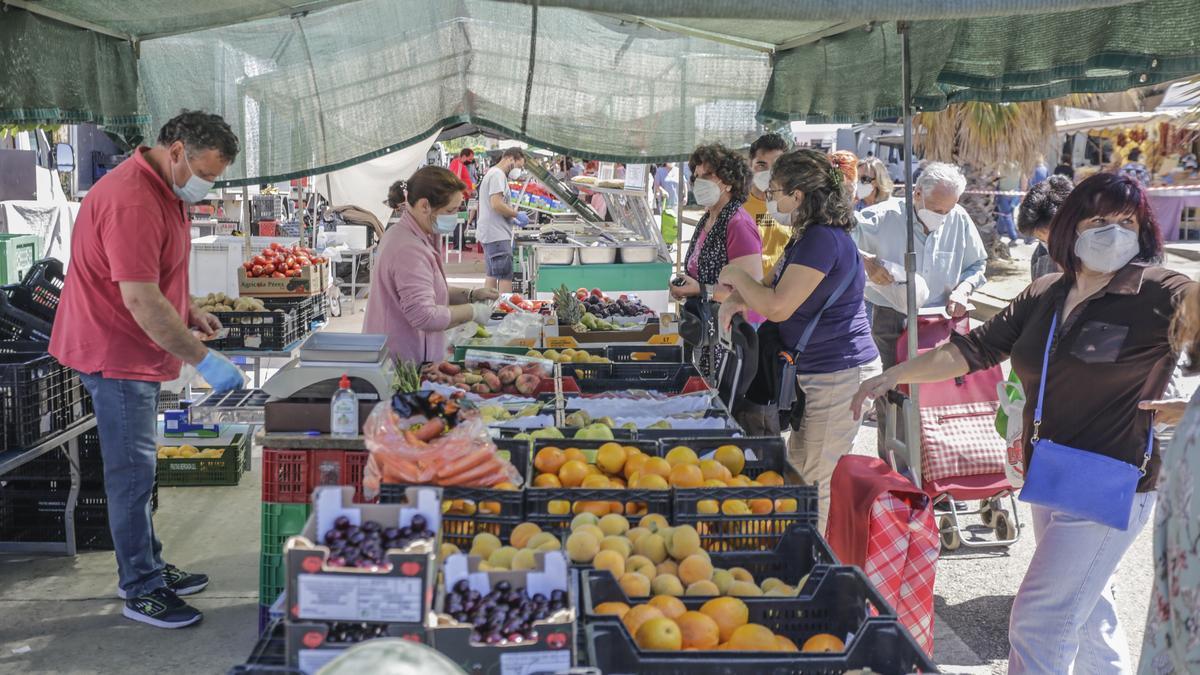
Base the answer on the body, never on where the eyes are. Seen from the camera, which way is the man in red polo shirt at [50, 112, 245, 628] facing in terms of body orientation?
to the viewer's right

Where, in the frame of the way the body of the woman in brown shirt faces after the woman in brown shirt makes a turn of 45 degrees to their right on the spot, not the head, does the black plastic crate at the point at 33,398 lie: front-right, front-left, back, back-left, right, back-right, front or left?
front

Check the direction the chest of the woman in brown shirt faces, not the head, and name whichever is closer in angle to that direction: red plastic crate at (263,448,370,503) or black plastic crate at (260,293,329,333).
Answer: the red plastic crate

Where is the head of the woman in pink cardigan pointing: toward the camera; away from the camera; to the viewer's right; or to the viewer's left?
to the viewer's right

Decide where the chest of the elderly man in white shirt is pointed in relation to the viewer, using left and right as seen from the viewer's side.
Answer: facing the viewer

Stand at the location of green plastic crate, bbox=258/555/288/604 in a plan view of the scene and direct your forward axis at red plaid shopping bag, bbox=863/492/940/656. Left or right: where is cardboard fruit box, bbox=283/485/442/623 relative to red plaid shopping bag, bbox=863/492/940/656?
right

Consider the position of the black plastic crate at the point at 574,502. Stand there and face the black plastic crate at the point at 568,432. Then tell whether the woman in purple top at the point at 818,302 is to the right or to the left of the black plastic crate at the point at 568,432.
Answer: right

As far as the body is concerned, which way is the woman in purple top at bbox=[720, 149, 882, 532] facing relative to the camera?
to the viewer's left

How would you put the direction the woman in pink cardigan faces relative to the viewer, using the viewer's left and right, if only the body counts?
facing to the right of the viewer

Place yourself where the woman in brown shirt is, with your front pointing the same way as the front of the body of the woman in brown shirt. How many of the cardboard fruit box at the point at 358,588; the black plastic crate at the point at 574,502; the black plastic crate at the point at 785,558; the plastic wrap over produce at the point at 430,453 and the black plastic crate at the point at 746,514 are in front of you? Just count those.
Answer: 5

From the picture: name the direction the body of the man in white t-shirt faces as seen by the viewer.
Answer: to the viewer's right

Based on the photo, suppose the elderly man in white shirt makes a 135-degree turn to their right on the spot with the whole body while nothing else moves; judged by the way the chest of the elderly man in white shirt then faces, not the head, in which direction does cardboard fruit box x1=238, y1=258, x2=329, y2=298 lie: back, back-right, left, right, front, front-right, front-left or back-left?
front-left
